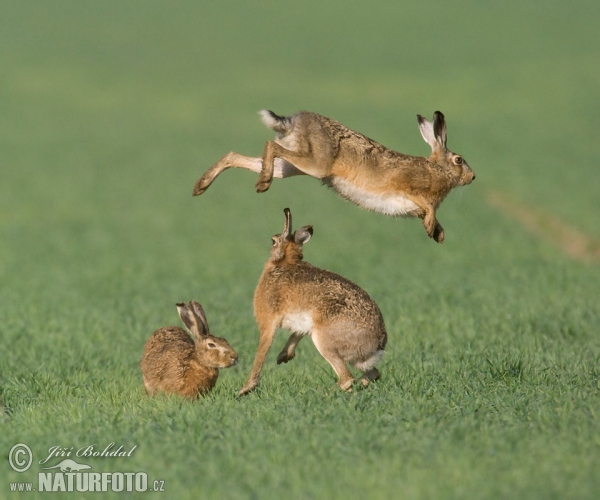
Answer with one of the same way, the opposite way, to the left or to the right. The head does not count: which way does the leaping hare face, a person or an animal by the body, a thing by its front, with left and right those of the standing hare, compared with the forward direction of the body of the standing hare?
the opposite way

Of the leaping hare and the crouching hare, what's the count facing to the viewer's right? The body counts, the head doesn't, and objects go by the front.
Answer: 2

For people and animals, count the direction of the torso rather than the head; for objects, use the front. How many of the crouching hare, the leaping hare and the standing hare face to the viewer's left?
1

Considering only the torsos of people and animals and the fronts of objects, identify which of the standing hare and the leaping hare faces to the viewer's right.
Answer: the leaping hare

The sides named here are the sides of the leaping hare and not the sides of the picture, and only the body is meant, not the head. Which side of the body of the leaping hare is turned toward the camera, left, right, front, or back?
right

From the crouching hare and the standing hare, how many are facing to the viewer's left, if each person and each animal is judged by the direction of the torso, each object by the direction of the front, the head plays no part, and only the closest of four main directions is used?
1

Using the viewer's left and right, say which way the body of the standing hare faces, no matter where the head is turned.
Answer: facing to the left of the viewer

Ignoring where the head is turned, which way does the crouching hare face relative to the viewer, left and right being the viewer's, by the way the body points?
facing to the right of the viewer

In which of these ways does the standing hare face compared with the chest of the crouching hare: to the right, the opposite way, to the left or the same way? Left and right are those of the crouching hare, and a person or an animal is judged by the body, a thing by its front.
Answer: the opposite way
